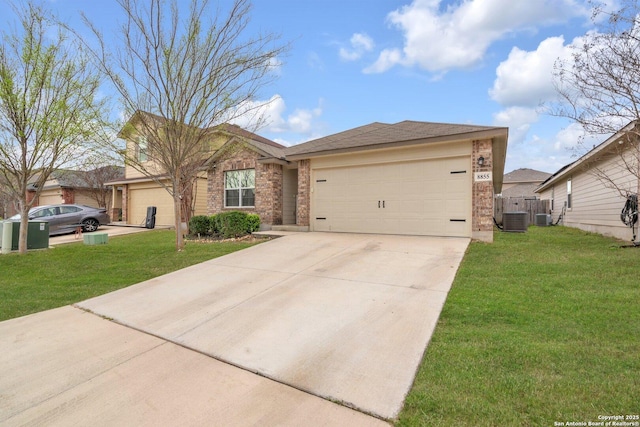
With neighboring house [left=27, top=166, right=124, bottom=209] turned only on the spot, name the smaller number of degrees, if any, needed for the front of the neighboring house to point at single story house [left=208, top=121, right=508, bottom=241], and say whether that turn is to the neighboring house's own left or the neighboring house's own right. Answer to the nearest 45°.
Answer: approximately 45° to the neighboring house's own left

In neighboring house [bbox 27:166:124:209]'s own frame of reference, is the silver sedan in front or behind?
in front

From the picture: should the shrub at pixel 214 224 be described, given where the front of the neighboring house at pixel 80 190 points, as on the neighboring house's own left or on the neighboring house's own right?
on the neighboring house's own left

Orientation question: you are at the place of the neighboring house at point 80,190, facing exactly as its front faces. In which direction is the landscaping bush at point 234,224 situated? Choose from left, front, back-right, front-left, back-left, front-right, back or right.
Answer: front-left

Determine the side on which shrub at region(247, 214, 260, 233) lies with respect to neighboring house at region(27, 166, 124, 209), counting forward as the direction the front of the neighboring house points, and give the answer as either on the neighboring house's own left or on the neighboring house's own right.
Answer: on the neighboring house's own left

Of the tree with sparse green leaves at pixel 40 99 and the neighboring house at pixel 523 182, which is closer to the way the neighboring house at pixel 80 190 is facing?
the tree with sparse green leaves

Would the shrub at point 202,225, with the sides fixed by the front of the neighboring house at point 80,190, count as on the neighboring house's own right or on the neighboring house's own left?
on the neighboring house's own left

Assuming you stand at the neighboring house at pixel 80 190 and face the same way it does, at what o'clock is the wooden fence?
The wooden fence is roughly at 9 o'clock from the neighboring house.

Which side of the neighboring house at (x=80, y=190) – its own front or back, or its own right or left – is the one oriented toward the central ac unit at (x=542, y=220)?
left

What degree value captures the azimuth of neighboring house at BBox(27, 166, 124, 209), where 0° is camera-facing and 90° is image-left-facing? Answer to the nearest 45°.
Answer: approximately 45°

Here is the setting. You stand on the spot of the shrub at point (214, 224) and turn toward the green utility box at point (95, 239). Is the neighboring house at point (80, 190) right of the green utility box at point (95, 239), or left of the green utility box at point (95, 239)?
right

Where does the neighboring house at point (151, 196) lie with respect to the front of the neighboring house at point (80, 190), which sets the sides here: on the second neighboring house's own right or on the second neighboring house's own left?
on the second neighboring house's own left

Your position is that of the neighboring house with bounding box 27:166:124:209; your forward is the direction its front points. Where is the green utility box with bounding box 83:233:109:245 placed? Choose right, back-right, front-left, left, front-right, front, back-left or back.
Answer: front-left

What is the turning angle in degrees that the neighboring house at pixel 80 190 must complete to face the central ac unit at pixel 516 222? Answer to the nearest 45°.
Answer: approximately 90° to its left
